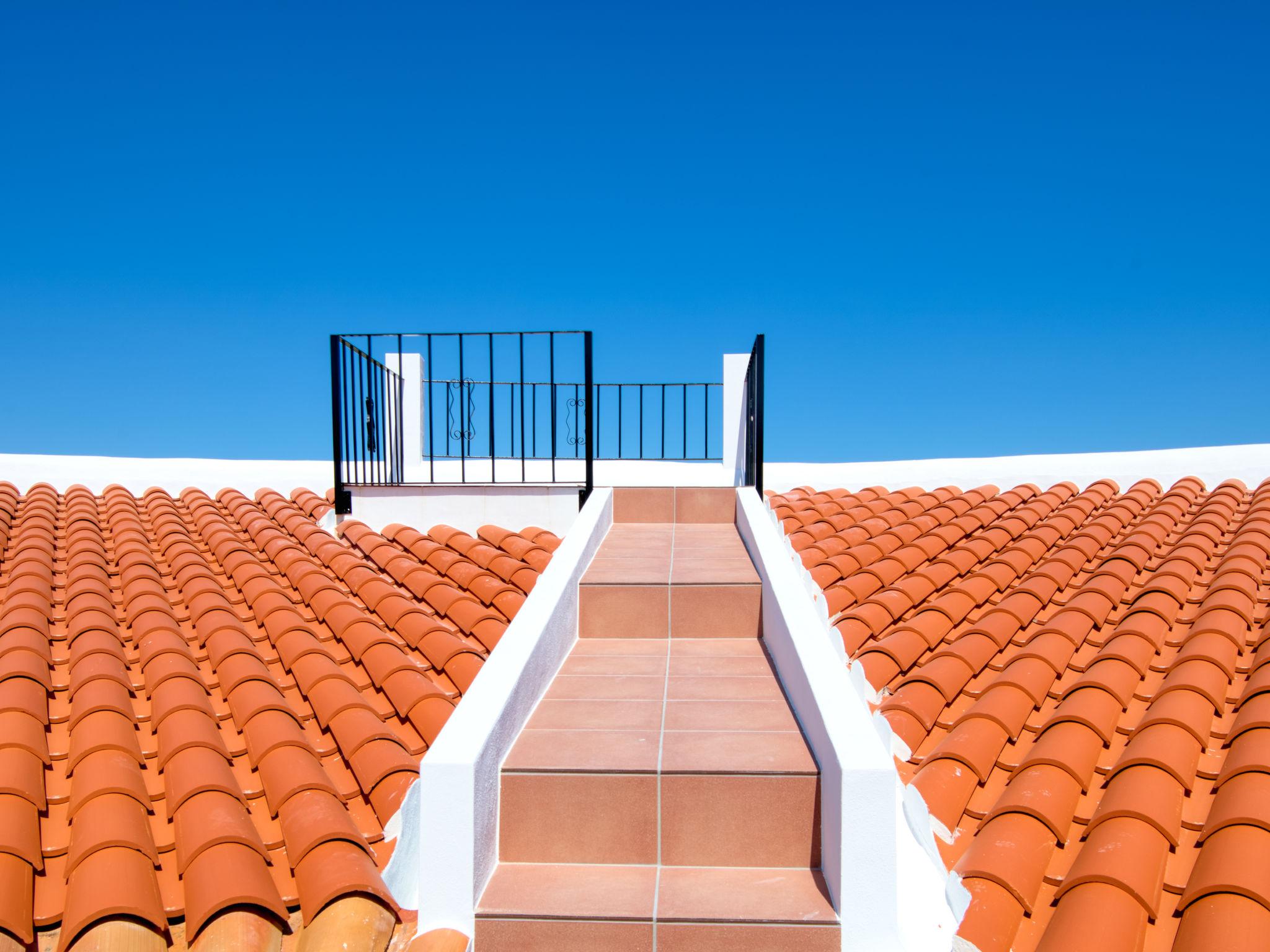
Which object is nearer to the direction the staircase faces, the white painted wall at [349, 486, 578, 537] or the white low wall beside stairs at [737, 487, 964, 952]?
the white low wall beside stairs

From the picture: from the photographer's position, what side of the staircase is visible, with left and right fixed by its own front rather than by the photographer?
front

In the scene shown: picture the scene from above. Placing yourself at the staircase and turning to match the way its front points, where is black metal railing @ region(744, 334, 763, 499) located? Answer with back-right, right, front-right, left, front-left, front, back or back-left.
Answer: back

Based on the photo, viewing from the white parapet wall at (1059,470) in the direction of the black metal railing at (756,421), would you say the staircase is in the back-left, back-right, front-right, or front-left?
front-left

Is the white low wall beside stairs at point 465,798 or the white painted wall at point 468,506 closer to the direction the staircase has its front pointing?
the white low wall beside stairs

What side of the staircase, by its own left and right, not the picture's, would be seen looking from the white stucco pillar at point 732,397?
back

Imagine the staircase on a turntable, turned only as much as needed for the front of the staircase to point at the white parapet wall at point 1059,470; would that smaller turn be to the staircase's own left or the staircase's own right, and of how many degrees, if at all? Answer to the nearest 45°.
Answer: approximately 135° to the staircase's own left

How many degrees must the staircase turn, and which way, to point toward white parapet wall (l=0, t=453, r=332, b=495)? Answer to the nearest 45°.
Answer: approximately 135° to its right

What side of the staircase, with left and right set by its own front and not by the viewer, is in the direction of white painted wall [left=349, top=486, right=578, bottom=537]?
back

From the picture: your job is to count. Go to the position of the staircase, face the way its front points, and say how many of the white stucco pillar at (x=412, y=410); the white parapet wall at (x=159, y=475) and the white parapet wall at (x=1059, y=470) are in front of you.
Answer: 0

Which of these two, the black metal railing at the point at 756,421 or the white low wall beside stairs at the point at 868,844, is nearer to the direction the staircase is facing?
the white low wall beside stairs

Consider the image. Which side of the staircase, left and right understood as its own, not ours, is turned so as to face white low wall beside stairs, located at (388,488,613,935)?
right

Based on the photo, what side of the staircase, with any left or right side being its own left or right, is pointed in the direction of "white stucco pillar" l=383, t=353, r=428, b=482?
back

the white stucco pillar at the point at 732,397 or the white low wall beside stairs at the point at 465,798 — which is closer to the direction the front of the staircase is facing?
the white low wall beside stairs

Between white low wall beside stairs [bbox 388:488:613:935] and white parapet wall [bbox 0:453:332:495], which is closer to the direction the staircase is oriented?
the white low wall beside stairs
